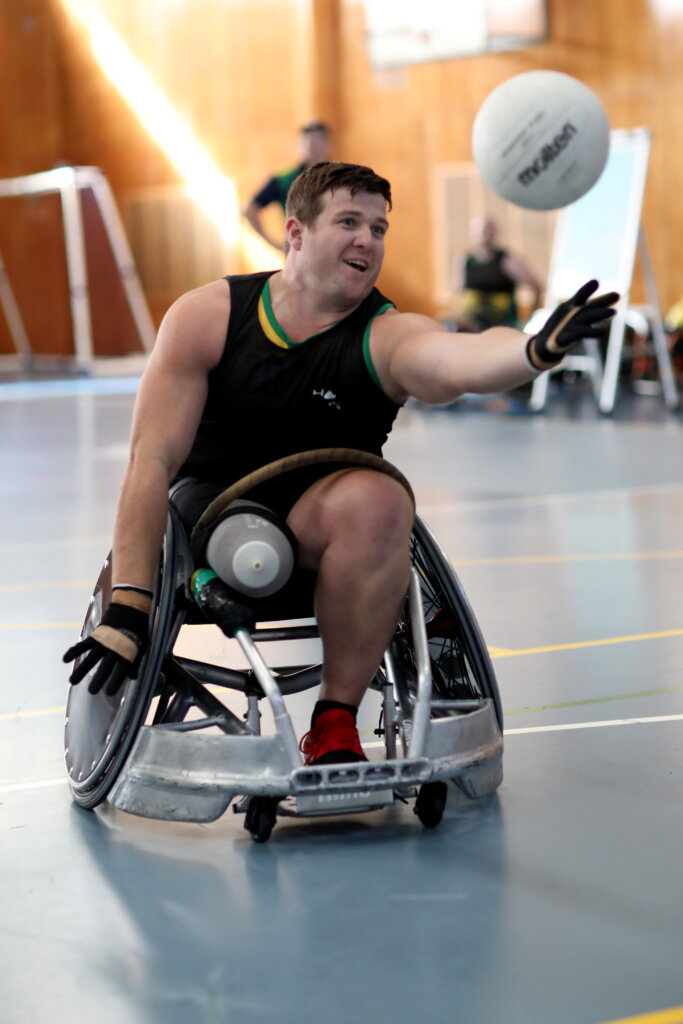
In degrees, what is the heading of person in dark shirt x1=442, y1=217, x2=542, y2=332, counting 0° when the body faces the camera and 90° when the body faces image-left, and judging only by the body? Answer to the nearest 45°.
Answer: approximately 0°

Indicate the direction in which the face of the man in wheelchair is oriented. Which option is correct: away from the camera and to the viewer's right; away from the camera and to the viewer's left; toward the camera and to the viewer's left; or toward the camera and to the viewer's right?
toward the camera and to the viewer's right

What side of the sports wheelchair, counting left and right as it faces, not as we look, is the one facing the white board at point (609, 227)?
back

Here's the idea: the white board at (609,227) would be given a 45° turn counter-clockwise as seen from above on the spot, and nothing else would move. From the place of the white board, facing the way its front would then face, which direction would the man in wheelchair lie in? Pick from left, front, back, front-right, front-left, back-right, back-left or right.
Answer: front

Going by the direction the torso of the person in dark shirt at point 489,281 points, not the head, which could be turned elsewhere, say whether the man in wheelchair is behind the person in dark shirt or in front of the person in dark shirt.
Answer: in front

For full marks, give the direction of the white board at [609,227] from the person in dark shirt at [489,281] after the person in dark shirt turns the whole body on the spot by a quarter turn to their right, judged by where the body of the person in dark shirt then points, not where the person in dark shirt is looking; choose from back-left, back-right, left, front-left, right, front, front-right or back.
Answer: back-left

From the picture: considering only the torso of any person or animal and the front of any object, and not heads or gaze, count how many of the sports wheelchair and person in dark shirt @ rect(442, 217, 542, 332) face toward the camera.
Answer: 2

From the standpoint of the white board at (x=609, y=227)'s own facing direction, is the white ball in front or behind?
in front

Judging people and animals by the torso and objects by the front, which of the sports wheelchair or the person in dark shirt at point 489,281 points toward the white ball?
the person in dark shirt
